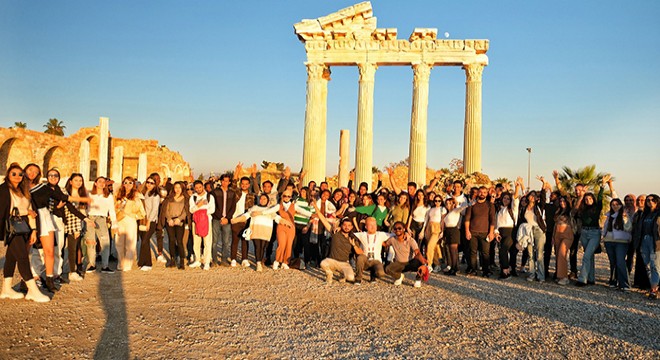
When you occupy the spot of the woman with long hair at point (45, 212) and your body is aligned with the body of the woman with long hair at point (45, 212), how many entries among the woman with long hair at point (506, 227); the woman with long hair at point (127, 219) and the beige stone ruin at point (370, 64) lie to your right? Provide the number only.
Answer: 0

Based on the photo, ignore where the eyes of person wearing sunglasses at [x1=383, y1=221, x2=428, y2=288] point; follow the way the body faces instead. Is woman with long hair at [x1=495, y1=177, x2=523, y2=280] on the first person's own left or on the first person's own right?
on the first person's own left

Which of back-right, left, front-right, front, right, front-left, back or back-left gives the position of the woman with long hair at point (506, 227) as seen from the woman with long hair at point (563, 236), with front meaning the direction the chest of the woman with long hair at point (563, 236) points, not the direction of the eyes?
front-right

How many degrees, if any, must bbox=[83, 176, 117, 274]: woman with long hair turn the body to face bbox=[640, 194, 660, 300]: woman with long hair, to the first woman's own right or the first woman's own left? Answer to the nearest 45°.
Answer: approximately 45° to the first woman's own left

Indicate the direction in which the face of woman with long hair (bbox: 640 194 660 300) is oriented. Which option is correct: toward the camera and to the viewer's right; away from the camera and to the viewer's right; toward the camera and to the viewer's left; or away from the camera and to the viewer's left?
toward the camera and to the viewer's left

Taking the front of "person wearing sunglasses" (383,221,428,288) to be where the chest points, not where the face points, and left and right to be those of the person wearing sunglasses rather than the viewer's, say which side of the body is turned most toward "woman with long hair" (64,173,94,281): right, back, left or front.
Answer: right

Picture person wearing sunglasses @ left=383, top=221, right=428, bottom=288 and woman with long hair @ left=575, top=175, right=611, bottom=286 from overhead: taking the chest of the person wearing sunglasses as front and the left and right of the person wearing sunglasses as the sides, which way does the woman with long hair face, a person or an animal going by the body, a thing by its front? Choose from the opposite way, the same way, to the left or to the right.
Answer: the same way

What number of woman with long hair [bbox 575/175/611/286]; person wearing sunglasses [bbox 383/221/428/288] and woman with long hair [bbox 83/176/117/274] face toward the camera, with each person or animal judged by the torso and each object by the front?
3

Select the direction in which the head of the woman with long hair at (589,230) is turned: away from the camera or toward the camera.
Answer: toward the camera

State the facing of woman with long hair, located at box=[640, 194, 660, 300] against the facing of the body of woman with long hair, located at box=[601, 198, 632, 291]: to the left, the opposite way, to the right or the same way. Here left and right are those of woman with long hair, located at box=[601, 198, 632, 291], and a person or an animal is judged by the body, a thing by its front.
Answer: the same way

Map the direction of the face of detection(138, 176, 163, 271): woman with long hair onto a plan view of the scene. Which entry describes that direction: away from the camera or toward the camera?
toward the camera

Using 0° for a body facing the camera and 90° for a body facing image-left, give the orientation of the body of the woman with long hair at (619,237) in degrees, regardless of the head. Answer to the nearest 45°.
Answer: approximately 45°

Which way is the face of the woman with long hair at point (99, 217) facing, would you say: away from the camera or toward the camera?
toward the camera

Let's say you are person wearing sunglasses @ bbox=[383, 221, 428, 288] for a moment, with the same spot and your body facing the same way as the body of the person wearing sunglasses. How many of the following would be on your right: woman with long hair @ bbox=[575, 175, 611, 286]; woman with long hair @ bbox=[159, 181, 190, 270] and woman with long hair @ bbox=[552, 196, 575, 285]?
1

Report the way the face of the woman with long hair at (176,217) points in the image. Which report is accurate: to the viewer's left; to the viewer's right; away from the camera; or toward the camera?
toward the camera

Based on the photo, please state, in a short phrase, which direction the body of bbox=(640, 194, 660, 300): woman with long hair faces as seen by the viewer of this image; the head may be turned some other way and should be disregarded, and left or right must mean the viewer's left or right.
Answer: facing the viewer and to the left of the viewer
